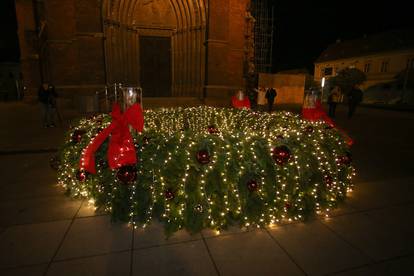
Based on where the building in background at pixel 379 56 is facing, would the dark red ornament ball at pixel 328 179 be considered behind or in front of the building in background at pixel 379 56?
in front

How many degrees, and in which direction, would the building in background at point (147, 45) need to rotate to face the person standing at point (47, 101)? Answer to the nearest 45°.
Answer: approximately 45° to its right

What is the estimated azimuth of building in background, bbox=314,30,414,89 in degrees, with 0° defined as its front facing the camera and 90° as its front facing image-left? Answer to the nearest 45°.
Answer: approximately 45°

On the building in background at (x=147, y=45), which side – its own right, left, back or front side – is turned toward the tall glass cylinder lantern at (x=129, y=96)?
front

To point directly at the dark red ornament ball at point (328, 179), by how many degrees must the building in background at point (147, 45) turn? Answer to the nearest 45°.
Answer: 0° — it already faces it

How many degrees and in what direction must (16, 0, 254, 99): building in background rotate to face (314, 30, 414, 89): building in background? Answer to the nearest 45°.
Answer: approximately 135° to its left

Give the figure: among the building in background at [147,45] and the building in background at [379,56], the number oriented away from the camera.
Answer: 0

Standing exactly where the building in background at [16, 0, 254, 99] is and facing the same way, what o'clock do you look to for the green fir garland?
The green fir garland is roughly at 12 o'clock from the building in background.

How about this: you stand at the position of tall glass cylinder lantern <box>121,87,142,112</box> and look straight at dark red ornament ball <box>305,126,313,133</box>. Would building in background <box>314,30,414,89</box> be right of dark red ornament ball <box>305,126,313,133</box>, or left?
left

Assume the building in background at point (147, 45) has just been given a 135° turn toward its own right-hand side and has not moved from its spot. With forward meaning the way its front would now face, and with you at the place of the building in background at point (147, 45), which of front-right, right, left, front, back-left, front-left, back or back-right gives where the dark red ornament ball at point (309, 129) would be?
back-left
